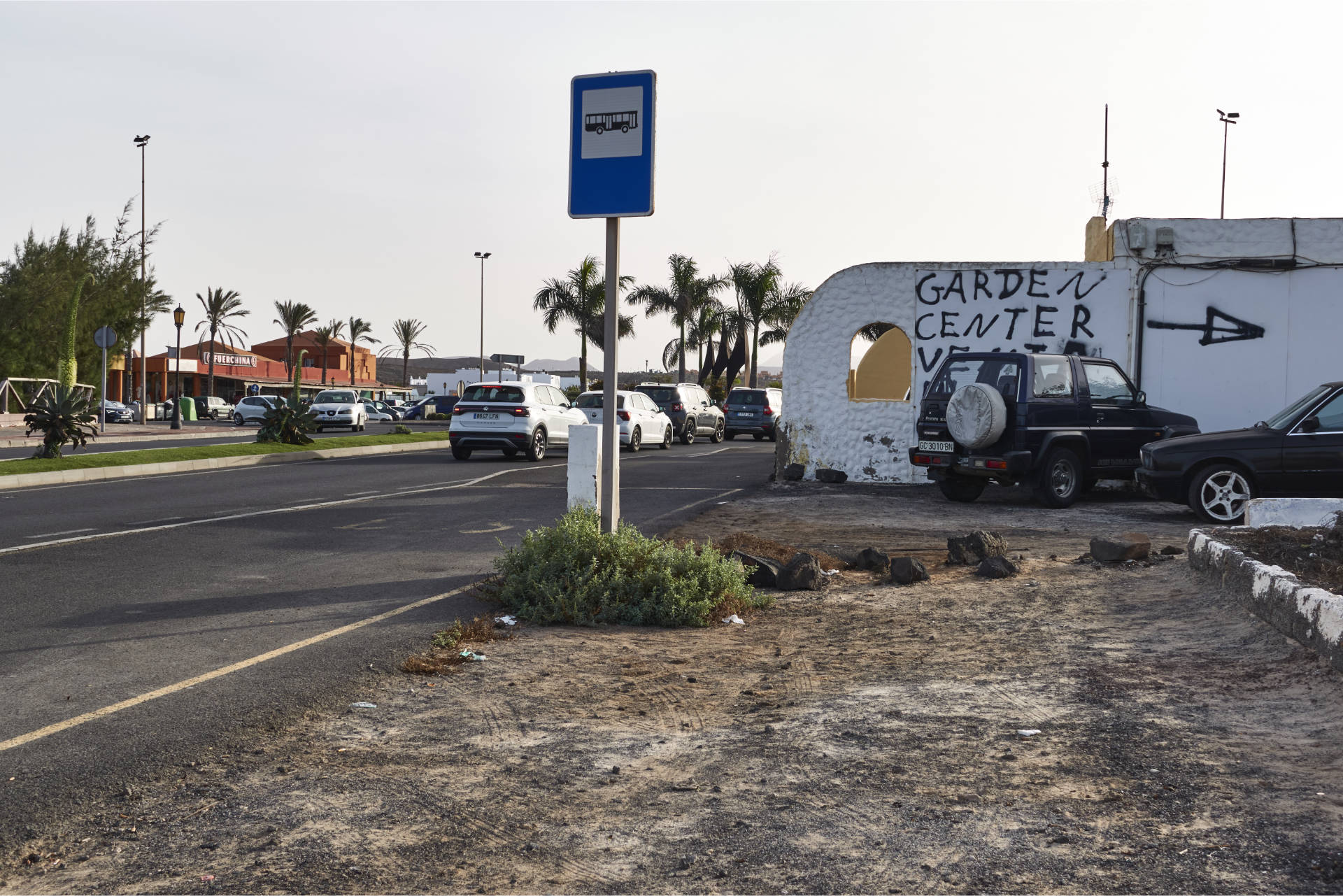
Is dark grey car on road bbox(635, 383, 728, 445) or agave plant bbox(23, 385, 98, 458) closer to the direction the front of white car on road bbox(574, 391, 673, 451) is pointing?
the dark grey car on road

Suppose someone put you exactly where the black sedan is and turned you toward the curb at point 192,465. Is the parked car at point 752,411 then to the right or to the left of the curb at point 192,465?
right

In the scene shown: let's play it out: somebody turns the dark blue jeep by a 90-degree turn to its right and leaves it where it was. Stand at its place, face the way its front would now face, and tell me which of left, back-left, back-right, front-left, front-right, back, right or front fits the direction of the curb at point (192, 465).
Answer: back-right

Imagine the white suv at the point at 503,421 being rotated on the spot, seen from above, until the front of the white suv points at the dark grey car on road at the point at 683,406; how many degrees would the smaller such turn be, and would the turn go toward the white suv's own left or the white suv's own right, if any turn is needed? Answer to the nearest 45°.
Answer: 0° — it already faces it

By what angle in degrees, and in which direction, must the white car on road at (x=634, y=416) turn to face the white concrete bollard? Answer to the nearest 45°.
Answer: approximately 135° to its right

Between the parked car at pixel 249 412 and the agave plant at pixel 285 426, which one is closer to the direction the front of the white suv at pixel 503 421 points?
the parked car

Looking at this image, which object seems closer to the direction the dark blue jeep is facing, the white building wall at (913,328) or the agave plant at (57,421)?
the white building wall

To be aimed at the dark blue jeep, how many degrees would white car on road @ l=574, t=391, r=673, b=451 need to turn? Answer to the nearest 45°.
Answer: approximately 135° to its right
